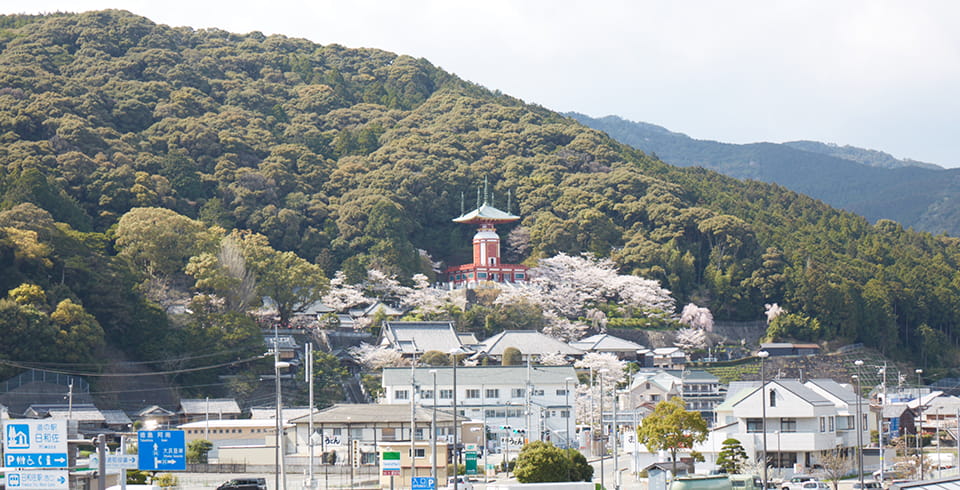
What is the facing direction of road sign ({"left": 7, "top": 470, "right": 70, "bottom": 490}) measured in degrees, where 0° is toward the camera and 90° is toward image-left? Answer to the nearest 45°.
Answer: approximately 0°

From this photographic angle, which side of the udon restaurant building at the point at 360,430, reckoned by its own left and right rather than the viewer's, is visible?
front

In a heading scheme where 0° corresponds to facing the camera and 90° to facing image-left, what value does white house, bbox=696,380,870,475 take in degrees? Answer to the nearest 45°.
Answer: approximately 45°

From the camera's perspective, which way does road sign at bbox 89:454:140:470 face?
toward the camera

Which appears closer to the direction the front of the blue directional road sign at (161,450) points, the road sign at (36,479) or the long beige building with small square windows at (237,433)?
the road sign

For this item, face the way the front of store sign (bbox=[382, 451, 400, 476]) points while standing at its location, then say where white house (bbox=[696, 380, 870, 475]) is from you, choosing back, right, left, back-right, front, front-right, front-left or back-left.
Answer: back-left

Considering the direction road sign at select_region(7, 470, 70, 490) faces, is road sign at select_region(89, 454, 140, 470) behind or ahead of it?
behind

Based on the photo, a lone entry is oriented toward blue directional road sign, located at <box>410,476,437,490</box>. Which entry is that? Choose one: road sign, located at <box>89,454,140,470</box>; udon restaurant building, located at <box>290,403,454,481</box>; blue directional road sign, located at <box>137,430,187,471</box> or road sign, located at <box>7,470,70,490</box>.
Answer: the udon restaurant building

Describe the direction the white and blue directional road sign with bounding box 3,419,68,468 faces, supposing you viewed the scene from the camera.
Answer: facing the viewer

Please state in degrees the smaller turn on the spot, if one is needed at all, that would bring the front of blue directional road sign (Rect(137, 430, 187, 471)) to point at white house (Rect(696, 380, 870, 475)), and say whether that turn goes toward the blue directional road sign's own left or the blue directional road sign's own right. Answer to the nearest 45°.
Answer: approximately 135° to the blue directional road sign's own left

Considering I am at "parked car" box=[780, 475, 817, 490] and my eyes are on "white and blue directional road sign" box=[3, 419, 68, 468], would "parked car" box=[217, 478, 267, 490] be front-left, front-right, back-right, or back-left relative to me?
front-right
